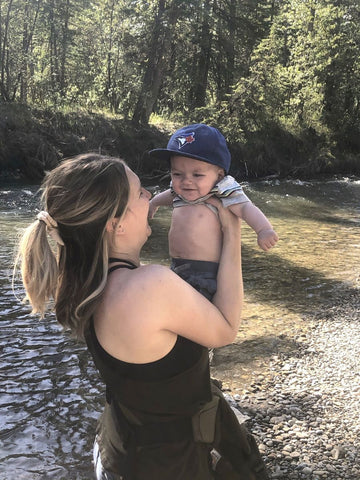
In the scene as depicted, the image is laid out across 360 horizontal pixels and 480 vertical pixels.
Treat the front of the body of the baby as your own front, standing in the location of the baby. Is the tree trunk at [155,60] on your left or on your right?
on your right

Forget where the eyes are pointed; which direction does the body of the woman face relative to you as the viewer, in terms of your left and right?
facing away from the viewer and to the right of the viewer

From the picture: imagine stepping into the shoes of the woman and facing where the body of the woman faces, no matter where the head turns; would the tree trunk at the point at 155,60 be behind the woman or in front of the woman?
in front

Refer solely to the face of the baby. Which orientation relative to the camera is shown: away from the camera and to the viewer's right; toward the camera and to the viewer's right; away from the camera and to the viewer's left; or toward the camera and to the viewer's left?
toward the camera and to the viewer's left

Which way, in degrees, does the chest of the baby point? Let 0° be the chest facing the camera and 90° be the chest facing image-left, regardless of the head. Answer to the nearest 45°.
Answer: approximately 45°
